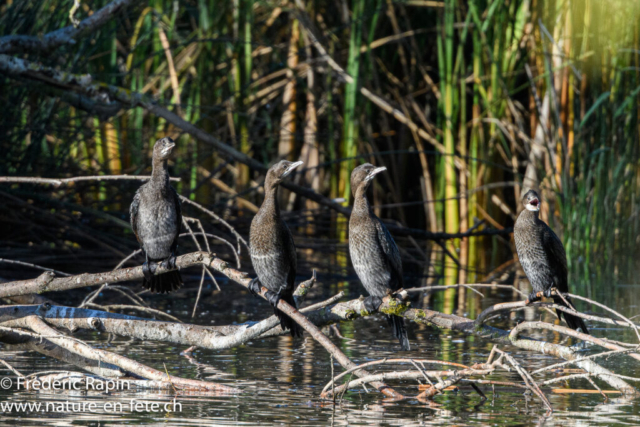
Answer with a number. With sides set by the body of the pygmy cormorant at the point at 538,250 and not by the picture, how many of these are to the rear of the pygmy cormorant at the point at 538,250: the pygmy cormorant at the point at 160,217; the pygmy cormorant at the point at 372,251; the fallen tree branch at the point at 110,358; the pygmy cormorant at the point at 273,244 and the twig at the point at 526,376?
0

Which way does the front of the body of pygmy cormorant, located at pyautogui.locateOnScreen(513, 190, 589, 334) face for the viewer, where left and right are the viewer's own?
facing the viewer and to the left of the viewer

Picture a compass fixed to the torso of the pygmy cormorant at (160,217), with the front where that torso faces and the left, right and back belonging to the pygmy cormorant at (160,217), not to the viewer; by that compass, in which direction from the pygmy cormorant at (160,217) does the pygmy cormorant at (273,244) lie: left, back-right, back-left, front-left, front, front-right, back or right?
front-left

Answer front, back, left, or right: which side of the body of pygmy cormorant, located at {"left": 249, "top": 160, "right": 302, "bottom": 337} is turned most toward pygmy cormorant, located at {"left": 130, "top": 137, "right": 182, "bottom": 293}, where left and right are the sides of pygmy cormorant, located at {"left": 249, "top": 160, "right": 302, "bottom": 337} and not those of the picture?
right

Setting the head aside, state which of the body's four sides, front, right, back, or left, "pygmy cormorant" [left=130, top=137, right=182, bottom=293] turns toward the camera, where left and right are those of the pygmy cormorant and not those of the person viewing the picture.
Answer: front

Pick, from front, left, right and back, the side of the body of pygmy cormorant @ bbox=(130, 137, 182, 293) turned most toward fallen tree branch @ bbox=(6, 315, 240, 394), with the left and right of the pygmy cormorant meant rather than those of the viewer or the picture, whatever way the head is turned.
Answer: front

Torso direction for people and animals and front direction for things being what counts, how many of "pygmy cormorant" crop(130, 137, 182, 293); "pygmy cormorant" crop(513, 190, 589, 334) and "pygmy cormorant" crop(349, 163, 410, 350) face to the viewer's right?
0

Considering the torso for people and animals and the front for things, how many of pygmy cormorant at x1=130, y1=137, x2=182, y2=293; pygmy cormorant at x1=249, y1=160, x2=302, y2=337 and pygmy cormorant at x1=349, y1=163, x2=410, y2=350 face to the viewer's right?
0

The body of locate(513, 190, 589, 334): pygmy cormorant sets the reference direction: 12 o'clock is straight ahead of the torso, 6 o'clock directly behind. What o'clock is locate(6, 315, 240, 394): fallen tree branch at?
The fallen tree branch is roughly at 12 o'clock from the pygmy cormorant.

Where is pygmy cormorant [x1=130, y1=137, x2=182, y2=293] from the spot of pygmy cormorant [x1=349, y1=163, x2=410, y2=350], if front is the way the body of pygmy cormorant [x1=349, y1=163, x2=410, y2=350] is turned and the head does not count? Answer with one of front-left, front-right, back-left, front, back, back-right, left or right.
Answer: front-right

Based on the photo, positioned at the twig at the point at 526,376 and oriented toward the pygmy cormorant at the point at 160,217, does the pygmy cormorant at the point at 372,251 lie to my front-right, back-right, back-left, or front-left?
front-right

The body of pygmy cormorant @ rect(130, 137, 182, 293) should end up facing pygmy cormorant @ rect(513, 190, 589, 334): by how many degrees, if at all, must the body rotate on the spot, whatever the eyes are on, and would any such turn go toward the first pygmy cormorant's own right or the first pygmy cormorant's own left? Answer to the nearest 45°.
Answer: approximately 90° to the first pygmy cormorant's own left

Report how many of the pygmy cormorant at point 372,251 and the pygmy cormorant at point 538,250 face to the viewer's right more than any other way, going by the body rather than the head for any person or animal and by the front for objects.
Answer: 0

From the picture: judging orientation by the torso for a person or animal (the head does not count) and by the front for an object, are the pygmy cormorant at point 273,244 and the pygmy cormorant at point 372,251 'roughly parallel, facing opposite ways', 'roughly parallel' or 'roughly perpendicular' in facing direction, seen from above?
roughly parallel
